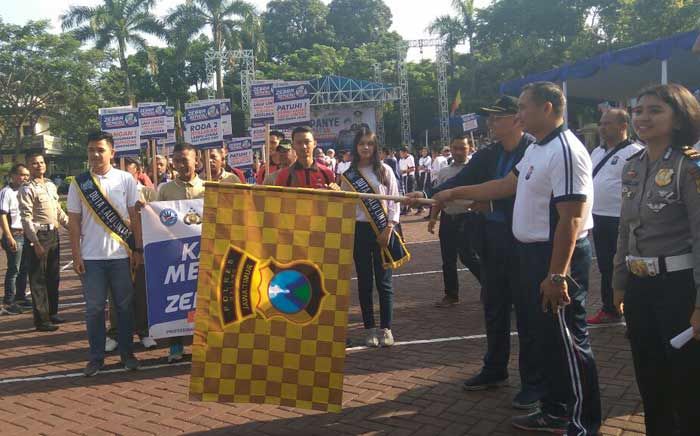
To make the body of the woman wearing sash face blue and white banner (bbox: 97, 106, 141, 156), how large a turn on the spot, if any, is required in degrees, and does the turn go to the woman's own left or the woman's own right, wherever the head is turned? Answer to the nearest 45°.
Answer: approximately 135° to the woman's own right

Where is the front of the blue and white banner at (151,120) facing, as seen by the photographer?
facing the viewer

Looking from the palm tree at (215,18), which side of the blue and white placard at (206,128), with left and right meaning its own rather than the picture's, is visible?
back

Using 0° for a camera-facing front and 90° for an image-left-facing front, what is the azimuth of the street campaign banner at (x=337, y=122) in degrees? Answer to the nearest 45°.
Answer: approximately 0°

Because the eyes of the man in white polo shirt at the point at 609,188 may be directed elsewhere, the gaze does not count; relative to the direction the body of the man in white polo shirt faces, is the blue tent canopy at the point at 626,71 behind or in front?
behind

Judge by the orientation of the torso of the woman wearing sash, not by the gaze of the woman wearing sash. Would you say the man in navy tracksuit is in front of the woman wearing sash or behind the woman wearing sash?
in front

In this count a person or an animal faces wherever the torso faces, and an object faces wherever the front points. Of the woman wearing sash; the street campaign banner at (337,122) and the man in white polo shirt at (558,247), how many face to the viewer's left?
1

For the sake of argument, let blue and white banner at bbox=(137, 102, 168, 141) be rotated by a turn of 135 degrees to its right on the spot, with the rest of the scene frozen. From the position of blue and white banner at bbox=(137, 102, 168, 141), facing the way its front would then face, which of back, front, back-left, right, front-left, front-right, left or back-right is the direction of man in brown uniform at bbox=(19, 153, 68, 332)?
back-left

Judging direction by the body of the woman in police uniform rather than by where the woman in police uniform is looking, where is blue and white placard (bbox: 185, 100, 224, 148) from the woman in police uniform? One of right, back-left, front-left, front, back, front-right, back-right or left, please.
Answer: right

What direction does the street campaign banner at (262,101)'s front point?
toward the camera

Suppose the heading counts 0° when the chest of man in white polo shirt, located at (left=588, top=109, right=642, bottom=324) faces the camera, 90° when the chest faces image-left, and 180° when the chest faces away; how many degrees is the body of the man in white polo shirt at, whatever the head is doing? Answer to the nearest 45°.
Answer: approximately 45°
